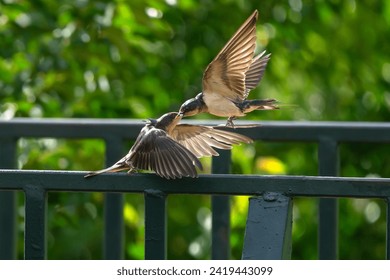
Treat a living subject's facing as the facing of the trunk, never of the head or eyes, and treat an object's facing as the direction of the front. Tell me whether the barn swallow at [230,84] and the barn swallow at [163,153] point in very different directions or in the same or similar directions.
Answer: very different directions

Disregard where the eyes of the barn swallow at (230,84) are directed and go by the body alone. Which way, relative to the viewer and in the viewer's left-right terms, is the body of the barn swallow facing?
facing to the left of the viewer

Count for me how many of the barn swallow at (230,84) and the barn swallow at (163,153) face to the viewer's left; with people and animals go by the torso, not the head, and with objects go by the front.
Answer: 1

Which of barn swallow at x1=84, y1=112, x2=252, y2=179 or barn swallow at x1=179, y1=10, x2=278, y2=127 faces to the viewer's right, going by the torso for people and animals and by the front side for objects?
barn swallow at x1=84, y1=112, x2=252, y2=179

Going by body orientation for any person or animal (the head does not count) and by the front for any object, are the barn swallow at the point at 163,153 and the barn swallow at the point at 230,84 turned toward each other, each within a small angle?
yes

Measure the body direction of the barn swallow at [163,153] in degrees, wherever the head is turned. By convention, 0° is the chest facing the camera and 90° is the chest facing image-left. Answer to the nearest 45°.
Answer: approximately 270°
